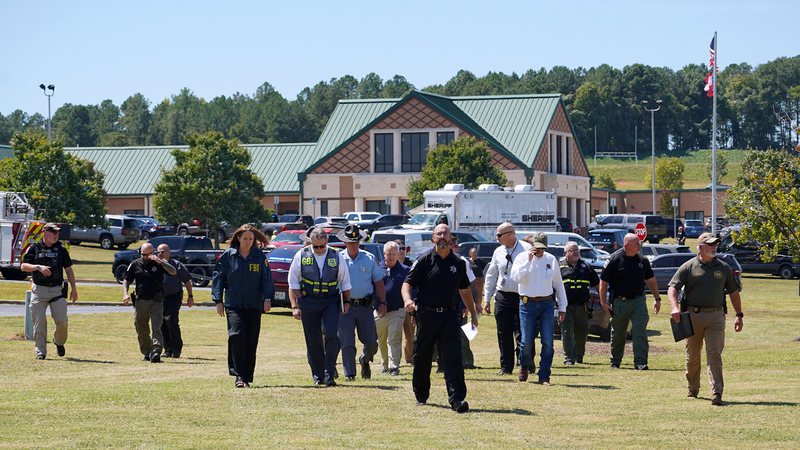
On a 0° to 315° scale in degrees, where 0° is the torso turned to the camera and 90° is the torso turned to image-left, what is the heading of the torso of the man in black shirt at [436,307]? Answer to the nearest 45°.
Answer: approximately 0°

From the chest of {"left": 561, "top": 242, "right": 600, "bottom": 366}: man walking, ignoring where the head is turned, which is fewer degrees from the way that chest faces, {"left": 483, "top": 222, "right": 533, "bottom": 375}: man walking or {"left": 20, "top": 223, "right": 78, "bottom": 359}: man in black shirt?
the man walking

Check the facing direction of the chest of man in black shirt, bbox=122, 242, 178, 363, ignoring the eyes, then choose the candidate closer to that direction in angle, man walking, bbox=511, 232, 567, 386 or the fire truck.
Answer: the man walking

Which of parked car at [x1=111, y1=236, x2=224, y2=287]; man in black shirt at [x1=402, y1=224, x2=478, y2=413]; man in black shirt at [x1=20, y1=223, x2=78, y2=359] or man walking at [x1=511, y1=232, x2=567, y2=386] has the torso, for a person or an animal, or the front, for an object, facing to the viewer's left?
the parked car

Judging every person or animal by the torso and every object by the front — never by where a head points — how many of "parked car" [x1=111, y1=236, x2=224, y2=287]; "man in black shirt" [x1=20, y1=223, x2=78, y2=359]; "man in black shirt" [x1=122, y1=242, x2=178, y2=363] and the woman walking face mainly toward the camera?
3

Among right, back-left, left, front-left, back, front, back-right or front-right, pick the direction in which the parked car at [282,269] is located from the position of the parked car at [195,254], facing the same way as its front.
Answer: left

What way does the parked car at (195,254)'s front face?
to the viewer's left

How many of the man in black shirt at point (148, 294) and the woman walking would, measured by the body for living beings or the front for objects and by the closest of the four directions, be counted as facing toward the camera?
2

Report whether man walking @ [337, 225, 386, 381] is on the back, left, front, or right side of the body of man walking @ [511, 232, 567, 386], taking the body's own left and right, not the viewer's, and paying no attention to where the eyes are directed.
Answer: right

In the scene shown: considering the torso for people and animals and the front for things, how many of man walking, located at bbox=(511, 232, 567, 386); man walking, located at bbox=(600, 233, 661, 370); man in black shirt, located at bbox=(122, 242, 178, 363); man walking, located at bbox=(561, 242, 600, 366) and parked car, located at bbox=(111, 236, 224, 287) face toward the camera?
4
